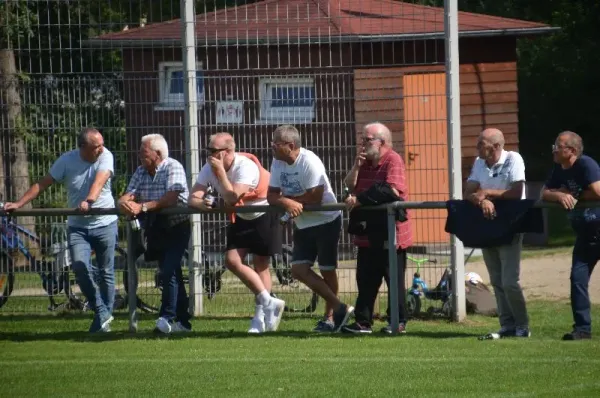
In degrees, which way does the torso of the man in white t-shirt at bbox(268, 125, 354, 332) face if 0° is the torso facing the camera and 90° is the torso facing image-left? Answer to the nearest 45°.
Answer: approximately 45°

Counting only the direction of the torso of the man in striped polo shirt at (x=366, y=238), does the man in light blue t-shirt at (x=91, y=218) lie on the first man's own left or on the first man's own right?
on the first man's own right

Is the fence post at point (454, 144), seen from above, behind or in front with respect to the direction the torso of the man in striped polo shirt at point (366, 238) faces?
behind

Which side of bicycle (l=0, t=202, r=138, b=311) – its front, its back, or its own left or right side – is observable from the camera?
left

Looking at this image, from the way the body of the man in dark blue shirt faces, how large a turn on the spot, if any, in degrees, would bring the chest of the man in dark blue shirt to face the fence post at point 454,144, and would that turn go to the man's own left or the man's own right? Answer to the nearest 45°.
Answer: approximately 90° to the man's own right

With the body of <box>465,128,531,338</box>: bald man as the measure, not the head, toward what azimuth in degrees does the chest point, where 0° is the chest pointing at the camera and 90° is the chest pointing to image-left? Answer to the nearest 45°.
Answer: approximately 45°

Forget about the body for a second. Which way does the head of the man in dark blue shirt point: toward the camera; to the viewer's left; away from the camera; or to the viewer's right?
to the viewer's left

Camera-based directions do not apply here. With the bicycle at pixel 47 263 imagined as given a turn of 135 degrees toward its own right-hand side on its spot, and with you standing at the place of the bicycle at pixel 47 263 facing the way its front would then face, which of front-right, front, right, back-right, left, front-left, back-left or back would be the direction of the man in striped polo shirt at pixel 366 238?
right

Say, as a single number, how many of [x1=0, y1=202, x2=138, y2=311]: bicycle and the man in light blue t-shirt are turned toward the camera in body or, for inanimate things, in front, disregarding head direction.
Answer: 1

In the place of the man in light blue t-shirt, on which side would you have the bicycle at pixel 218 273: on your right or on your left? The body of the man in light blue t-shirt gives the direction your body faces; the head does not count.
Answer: on your left
